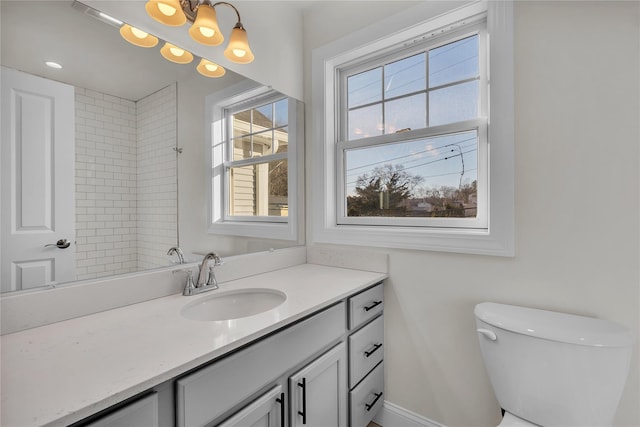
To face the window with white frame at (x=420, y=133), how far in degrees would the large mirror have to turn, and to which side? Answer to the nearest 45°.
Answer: approximately 45° to its left

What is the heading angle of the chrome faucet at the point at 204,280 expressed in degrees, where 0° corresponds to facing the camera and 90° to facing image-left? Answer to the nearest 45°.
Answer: approximately 315°

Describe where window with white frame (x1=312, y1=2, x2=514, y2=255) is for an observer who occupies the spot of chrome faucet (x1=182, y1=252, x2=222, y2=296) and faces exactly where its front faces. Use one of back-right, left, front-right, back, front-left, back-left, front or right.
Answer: front-left

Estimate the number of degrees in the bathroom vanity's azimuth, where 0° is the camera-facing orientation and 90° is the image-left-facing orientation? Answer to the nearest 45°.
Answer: approximately 315°

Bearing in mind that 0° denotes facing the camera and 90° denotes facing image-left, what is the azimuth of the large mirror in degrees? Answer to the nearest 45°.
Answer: approximately 315°
